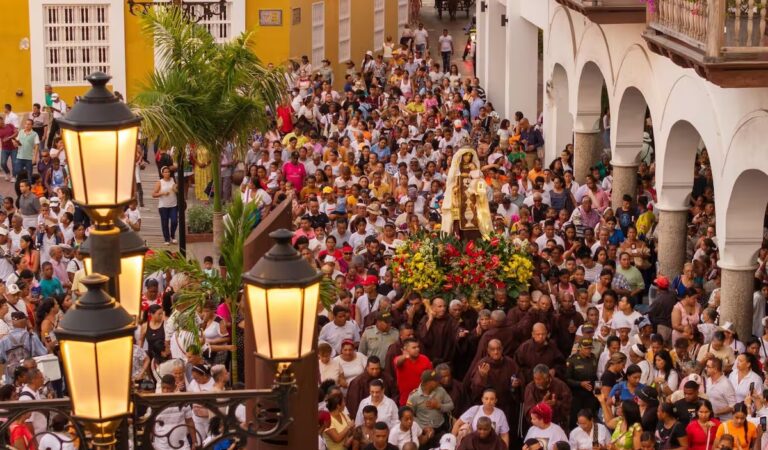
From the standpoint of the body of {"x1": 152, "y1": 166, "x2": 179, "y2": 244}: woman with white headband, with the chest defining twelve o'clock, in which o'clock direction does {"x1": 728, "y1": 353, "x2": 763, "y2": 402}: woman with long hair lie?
{"x1": 728, "y1": 353, "x2": 763, "y2": 402}: woman with long hair is roughly at 11 o'clock from {"x1": 152, "y1": 166, "x2": 179, "y2": 244}: woman with white headband.

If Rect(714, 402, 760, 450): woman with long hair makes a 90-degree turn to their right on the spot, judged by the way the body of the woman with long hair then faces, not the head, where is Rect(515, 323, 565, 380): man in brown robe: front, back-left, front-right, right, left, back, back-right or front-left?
front-right

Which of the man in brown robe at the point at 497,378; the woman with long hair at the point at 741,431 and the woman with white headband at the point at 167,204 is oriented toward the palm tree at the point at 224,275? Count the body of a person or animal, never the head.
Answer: the woman with white headband at the point at 167,204

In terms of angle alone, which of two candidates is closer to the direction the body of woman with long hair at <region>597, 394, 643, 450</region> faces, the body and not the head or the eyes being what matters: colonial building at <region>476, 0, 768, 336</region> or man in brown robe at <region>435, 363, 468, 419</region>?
the man in brown robe

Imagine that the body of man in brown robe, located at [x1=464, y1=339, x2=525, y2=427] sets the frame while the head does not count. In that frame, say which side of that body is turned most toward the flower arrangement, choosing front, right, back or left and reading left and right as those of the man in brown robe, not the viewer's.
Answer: back

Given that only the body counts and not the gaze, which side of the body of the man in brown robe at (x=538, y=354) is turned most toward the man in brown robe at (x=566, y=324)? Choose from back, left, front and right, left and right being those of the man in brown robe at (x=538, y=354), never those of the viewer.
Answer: back

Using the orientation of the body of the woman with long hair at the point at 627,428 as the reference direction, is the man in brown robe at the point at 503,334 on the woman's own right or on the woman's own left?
on the woman's own right

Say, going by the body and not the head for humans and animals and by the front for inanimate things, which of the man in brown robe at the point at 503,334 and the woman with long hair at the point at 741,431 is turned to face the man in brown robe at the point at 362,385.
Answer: the man in brown robe at the point at 503,334

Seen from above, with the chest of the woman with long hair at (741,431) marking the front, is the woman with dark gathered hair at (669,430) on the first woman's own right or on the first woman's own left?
on the first woman's own right

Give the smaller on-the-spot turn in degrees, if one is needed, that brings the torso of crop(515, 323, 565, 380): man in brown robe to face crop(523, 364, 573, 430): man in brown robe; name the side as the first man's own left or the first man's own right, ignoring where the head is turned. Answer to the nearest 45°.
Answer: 0° — they already face them

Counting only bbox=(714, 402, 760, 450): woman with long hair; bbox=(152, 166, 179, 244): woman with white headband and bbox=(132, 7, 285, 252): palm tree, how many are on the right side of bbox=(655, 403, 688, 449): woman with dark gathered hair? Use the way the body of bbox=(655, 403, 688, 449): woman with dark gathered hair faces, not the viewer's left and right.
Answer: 2

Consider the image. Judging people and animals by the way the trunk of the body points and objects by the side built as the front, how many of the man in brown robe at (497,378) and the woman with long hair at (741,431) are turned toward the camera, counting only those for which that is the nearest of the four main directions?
2
